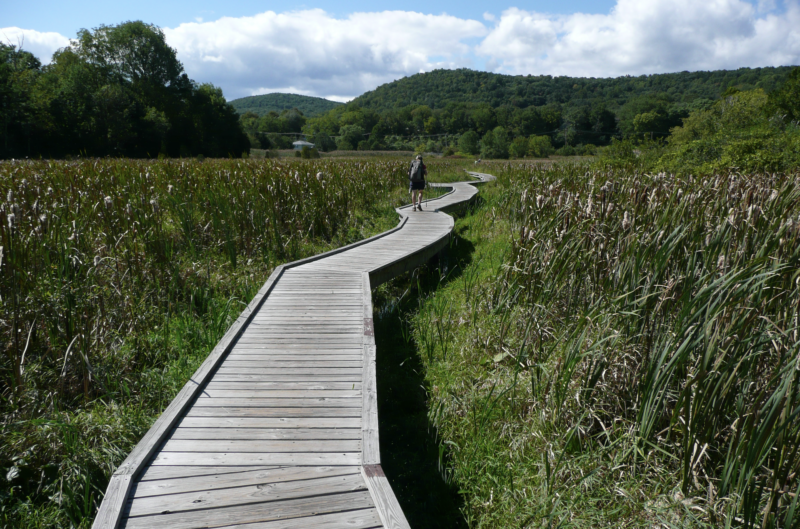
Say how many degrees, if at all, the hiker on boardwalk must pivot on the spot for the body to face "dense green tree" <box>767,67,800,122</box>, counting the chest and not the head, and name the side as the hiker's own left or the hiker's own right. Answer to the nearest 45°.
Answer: approximately 45° to the hiker's own right

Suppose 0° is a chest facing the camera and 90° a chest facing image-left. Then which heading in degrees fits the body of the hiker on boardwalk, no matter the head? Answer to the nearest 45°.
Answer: approximately 180°

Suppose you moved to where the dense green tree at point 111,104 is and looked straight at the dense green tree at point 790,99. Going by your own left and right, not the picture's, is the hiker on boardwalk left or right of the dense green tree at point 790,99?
right

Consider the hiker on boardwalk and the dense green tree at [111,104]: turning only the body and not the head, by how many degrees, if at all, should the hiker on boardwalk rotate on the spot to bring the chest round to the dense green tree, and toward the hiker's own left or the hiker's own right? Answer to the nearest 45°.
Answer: approximately 45° to the hiker's own left
